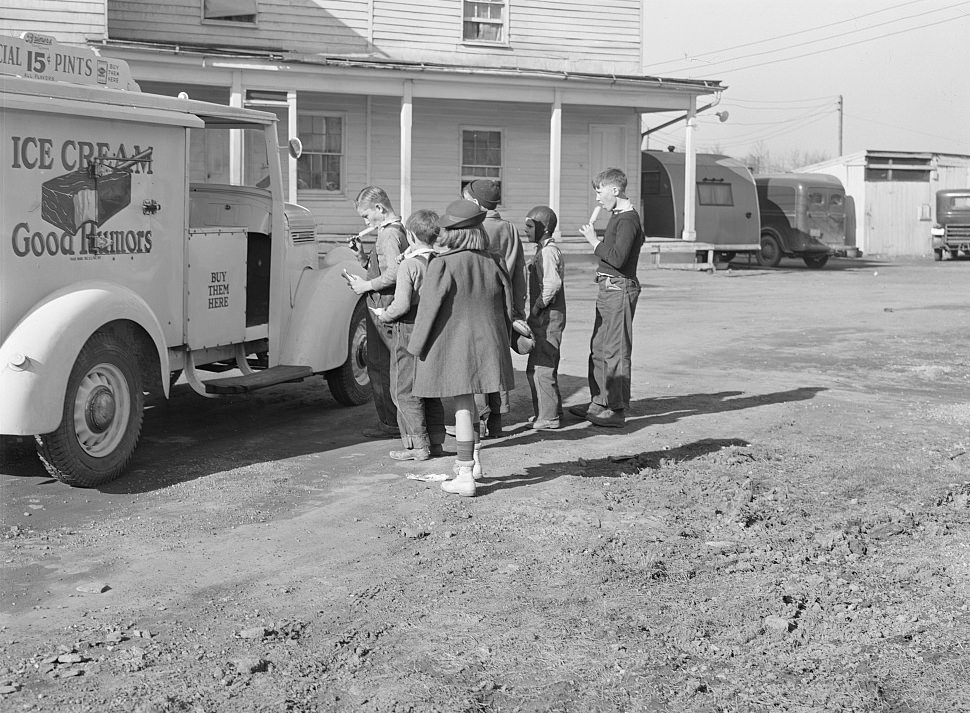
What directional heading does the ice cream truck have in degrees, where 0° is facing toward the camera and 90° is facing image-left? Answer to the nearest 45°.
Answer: approximately 225°

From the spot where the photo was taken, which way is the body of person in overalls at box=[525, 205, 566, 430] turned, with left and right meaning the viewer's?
facing to the left of the viewer

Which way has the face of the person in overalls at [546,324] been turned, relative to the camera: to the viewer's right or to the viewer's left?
to the viewer's left

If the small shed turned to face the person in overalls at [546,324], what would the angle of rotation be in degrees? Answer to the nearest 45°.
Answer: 0° — it already faces them

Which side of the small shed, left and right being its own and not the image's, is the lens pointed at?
front

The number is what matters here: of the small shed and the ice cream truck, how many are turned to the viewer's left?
0

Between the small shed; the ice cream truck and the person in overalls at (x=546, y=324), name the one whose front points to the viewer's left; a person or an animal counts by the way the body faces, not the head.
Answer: the person in overalls

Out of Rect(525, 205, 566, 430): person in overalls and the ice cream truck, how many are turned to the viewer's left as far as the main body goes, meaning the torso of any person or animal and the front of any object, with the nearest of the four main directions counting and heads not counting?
1

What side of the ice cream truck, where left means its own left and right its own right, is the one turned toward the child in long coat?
right
